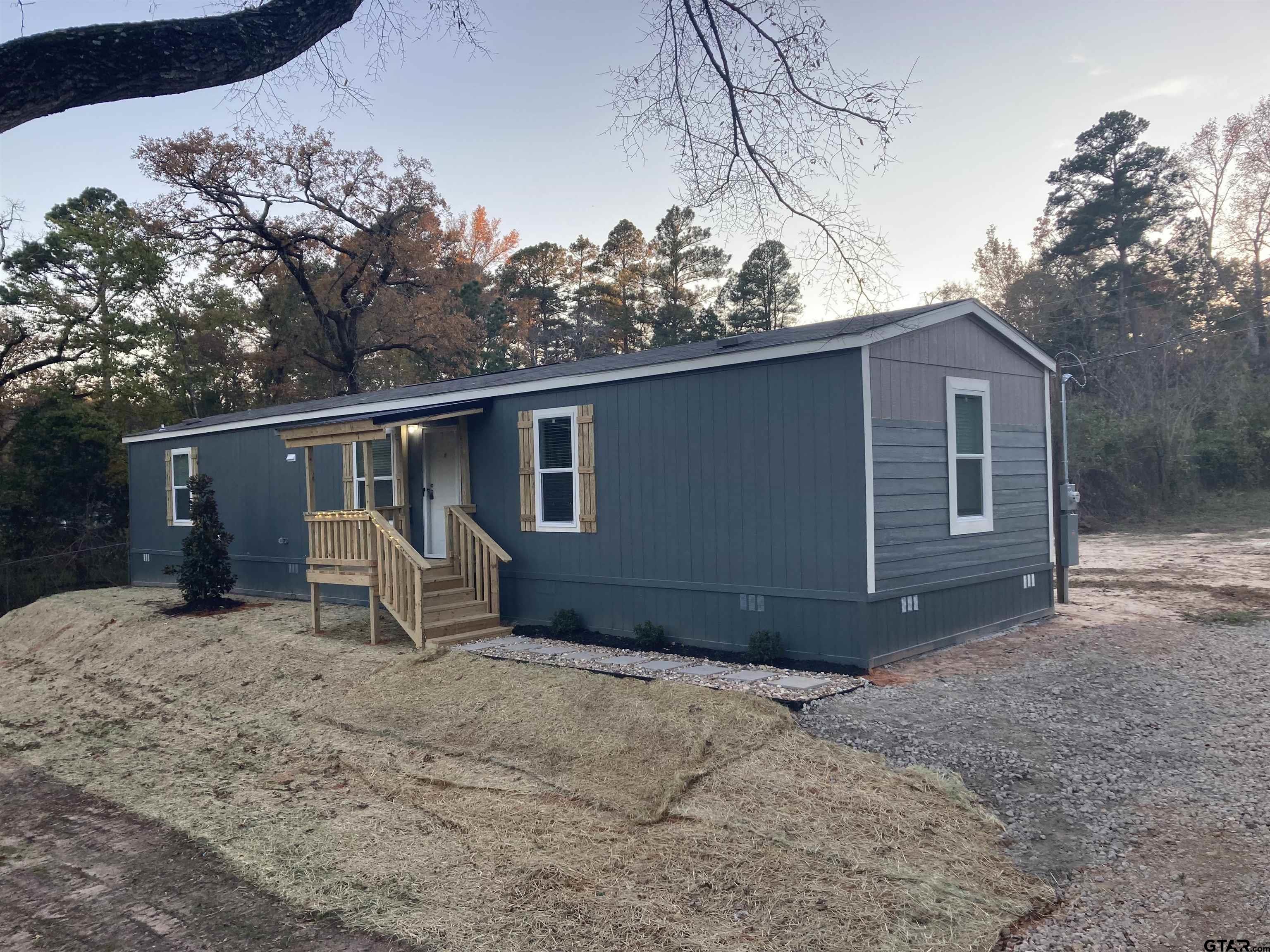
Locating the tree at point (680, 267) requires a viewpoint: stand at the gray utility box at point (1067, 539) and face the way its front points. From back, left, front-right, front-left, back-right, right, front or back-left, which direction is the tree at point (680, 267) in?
back

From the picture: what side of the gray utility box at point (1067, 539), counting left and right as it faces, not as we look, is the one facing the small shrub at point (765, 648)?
right

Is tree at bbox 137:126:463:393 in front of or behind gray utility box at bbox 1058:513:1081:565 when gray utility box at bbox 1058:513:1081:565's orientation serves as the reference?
behind

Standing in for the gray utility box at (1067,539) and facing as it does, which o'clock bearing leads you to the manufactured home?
The manufactured home is roughly at 3 o'clock from the gray utility box.

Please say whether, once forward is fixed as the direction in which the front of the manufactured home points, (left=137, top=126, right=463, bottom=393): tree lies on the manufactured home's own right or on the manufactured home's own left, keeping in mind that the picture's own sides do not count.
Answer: on the manufactured home's own right

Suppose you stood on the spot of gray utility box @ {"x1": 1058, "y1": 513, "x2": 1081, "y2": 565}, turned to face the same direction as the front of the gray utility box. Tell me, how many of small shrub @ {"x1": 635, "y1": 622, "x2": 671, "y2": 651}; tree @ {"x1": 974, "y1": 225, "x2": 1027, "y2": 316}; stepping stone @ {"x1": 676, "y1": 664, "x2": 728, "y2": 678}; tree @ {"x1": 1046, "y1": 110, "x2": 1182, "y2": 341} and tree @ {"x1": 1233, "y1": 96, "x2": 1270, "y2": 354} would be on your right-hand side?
2

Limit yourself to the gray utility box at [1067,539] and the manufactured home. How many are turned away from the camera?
0

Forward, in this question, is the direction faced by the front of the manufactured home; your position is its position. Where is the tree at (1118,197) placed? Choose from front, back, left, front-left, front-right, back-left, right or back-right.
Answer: back

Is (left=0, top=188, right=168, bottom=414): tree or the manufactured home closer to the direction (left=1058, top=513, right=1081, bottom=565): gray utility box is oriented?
the manufactured home

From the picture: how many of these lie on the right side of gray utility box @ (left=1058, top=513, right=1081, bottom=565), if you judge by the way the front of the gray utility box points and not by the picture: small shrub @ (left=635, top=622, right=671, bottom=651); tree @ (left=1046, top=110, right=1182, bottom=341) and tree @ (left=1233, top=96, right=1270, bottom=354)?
1

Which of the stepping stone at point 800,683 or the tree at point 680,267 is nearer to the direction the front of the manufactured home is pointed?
the stepping stone

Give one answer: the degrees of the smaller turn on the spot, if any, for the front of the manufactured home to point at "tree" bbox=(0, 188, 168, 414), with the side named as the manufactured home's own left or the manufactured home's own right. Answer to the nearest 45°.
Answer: approximately 90° to the manufactured home's own right

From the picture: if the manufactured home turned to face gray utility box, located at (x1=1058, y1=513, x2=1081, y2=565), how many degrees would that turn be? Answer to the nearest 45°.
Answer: approximately 135° to its left

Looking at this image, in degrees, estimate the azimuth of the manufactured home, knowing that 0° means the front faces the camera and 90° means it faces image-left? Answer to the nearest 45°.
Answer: approximately 45°

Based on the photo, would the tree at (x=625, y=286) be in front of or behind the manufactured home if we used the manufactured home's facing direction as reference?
behind

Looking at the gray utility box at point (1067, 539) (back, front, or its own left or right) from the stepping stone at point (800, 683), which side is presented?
right
